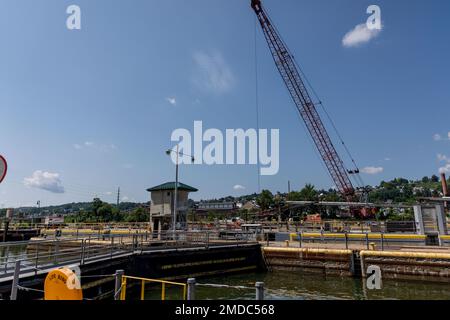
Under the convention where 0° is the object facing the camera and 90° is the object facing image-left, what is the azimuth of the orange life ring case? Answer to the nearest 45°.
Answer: approximately 0°

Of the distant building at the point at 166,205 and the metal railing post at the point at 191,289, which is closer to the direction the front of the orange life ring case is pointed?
the metal railing post

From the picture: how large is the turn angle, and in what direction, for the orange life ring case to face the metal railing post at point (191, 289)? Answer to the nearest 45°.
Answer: approximately 45° to its left

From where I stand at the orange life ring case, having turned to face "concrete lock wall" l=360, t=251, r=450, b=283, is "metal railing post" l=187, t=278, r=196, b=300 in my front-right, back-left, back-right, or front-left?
front-right

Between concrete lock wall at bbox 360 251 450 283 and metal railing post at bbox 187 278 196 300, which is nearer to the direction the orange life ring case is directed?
the metal railing post

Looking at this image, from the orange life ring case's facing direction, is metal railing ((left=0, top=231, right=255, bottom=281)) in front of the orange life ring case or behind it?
behind

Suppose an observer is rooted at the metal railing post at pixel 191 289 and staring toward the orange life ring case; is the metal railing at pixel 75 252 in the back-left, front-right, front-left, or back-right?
front-right

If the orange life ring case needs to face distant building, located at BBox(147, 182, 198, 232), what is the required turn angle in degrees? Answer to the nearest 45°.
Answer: approximately 180°
